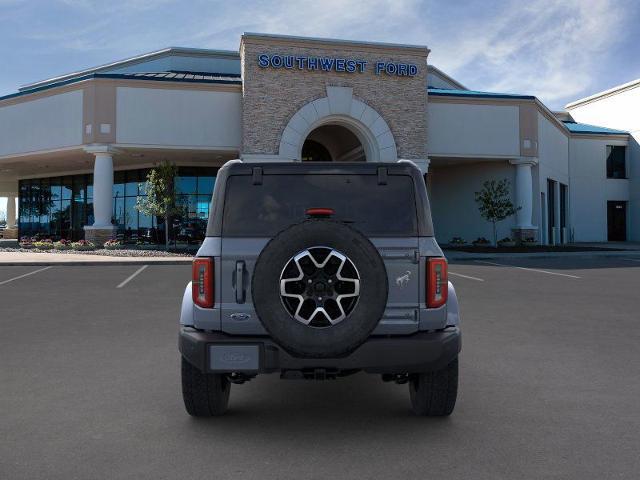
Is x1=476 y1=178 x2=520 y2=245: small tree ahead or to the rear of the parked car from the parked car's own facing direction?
ahead

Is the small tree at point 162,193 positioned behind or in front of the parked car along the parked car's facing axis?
in front

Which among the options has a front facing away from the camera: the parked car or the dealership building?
the parked car

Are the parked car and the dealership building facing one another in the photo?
yes

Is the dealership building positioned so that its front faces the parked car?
yes

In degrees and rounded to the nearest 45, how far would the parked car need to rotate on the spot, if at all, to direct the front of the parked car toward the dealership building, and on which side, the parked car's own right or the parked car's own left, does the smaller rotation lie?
0° — it already faces it

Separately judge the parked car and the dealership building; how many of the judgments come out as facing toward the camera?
1

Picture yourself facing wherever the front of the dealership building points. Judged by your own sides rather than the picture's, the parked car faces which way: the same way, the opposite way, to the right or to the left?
the opposite way

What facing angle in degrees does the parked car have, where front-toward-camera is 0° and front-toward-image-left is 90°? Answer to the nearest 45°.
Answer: approximately 180°

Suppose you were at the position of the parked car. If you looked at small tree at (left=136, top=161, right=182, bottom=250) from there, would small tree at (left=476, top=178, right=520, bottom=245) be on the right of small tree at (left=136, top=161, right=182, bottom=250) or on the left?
right

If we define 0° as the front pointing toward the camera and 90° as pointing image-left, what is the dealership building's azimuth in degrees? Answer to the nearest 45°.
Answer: approximately 0°
